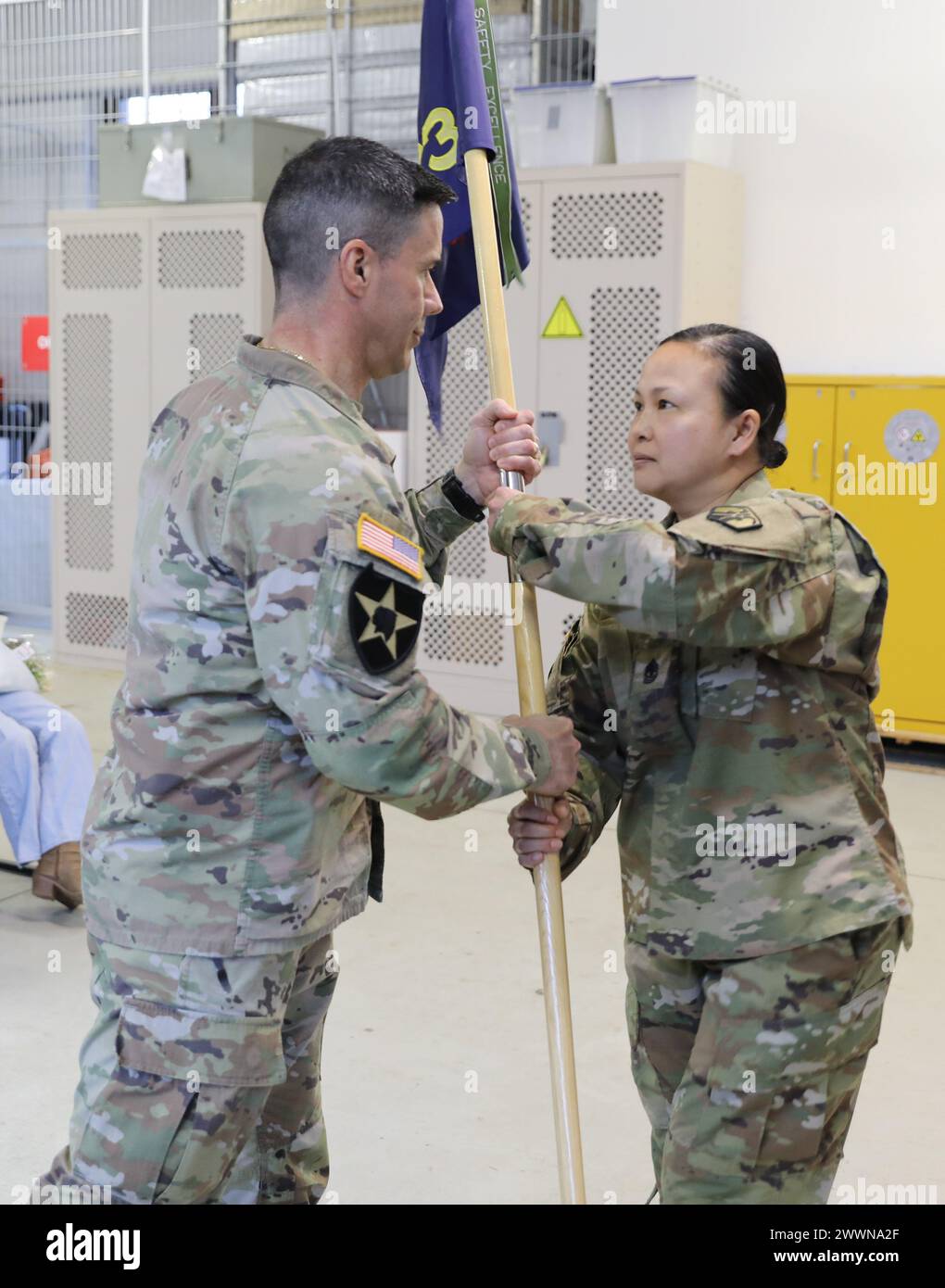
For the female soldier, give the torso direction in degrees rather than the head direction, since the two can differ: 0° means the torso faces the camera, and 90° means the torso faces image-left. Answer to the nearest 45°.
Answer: approximately 45°

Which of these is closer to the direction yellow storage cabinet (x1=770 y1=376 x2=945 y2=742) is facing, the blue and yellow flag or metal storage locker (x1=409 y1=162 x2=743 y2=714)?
the blue and yellow flag

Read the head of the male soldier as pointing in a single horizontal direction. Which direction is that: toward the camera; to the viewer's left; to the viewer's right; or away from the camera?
to the viewer's right

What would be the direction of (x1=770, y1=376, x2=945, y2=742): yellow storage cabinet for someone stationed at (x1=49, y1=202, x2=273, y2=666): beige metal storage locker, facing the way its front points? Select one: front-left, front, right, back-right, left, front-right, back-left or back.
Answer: front-left

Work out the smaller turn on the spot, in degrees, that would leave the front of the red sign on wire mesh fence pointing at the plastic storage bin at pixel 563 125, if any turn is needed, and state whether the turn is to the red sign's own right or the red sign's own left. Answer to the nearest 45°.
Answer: approximately 45° to the red sign's own left

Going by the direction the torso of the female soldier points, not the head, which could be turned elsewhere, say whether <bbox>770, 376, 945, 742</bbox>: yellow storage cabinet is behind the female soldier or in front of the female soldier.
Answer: behind
